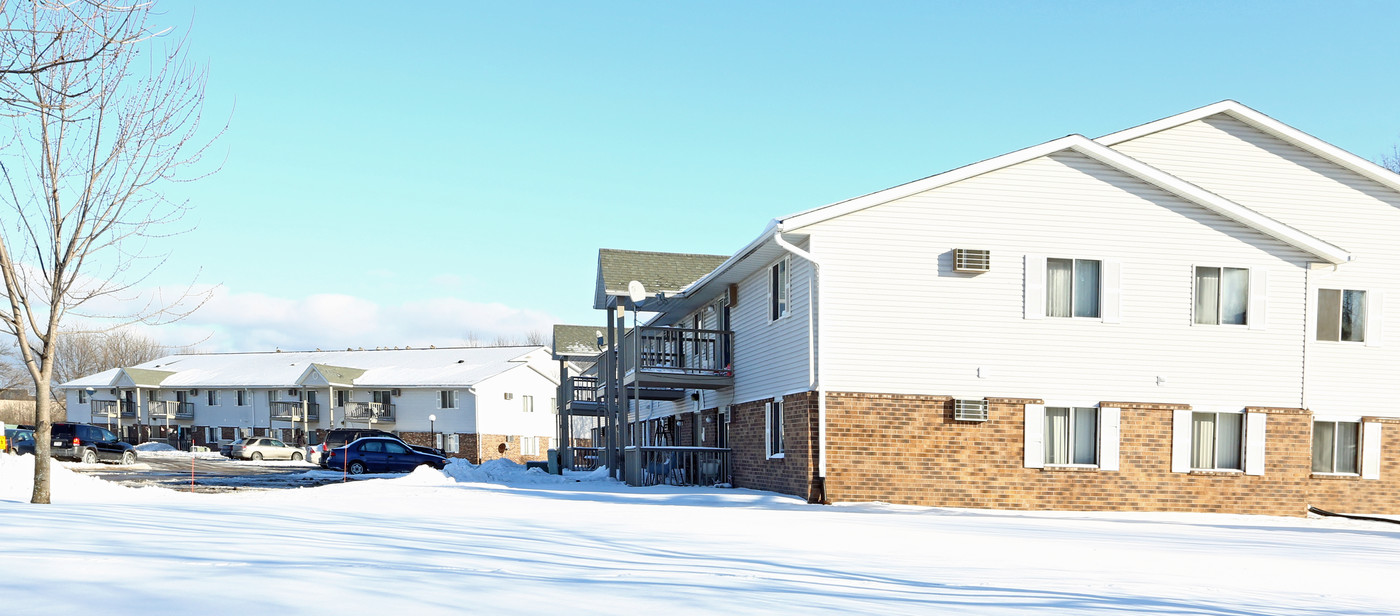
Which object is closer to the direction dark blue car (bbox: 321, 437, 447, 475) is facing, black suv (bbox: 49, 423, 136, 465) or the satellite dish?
the satellite dish

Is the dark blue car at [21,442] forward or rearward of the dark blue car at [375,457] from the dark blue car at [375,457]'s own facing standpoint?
rearward

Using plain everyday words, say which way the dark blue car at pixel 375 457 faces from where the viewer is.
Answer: facing to the right of the viewer
